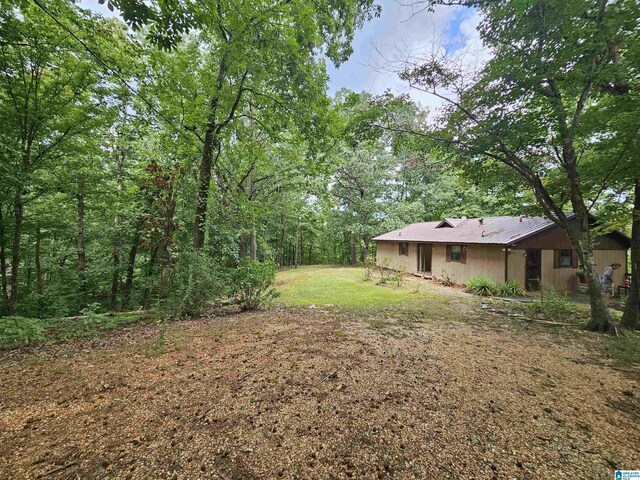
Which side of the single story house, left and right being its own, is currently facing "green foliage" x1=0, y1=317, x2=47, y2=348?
front

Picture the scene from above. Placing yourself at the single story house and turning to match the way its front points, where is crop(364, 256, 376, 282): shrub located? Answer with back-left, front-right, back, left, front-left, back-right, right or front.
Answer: front-right

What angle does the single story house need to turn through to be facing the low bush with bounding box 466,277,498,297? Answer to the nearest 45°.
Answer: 0° — it already faces it

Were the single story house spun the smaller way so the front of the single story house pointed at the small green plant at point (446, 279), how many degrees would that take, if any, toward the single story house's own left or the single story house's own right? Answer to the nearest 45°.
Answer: approximately 45° to the single story house's own right

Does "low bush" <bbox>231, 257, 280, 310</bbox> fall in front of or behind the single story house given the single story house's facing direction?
in front

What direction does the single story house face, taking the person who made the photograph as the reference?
facing the viewer and to the left of the viewer
